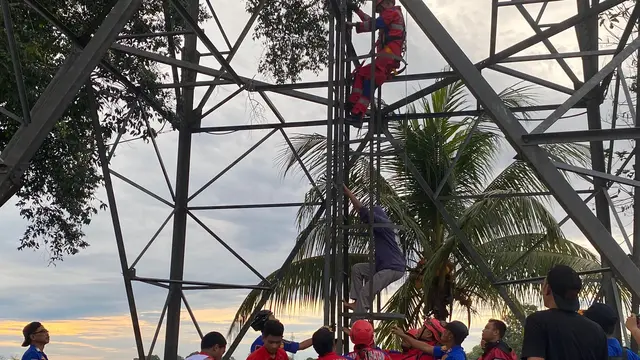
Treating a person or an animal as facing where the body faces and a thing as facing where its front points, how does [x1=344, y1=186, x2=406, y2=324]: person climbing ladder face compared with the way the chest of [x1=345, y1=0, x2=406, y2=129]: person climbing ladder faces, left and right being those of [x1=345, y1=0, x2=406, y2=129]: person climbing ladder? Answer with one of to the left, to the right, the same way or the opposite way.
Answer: the same way

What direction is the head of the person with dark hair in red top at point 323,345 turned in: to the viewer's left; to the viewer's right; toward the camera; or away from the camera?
away from the camera

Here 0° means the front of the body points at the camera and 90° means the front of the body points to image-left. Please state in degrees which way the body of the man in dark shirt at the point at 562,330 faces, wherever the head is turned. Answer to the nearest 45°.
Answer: approximately 135°

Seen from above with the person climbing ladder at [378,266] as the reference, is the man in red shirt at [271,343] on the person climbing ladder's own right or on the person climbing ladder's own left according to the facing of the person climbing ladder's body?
on the person climbing ladder's own left

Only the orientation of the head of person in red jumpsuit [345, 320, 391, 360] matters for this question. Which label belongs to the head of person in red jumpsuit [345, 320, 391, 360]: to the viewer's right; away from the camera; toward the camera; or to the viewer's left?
away from the camera

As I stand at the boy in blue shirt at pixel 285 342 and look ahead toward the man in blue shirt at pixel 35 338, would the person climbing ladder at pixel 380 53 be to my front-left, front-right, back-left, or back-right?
back-right
